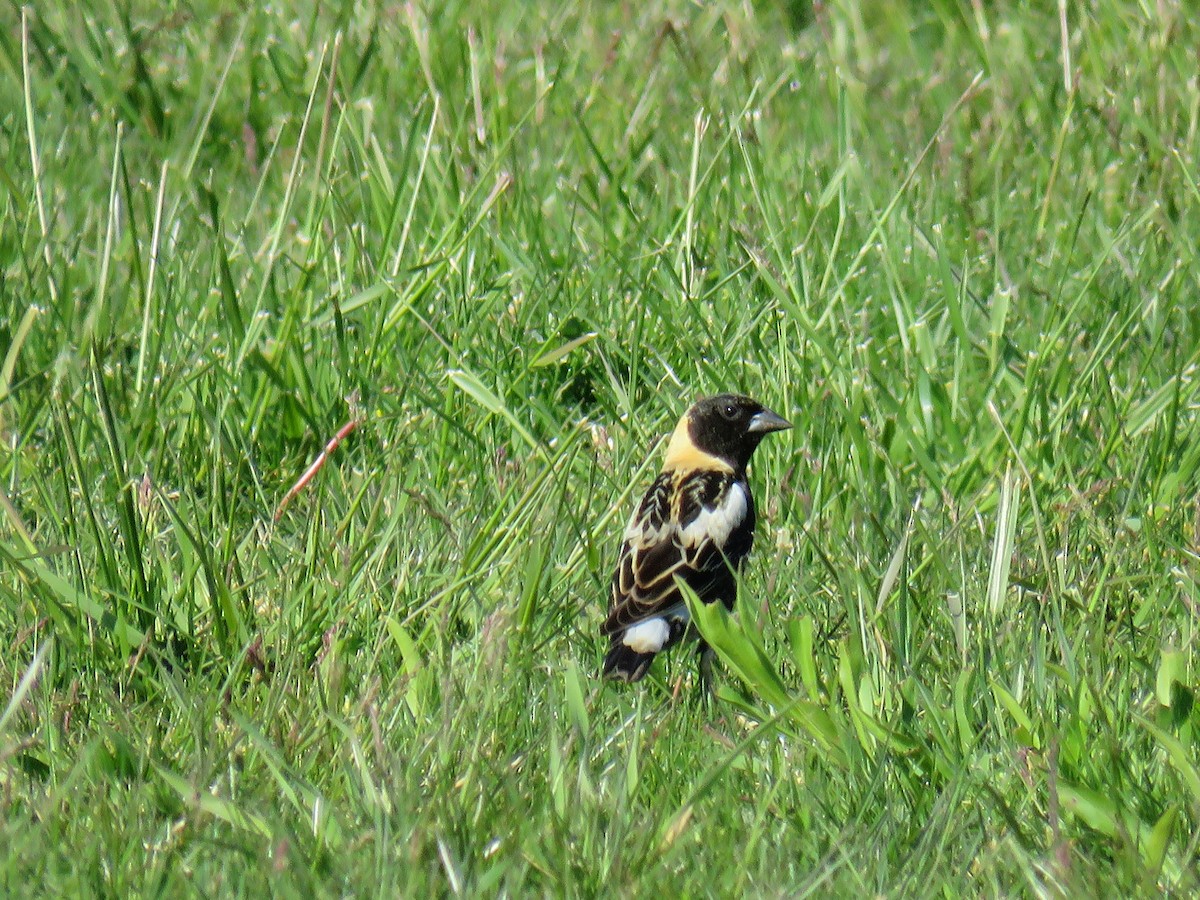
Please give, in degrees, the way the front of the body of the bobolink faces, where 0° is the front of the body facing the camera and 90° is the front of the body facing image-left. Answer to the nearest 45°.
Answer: approximately 225°
